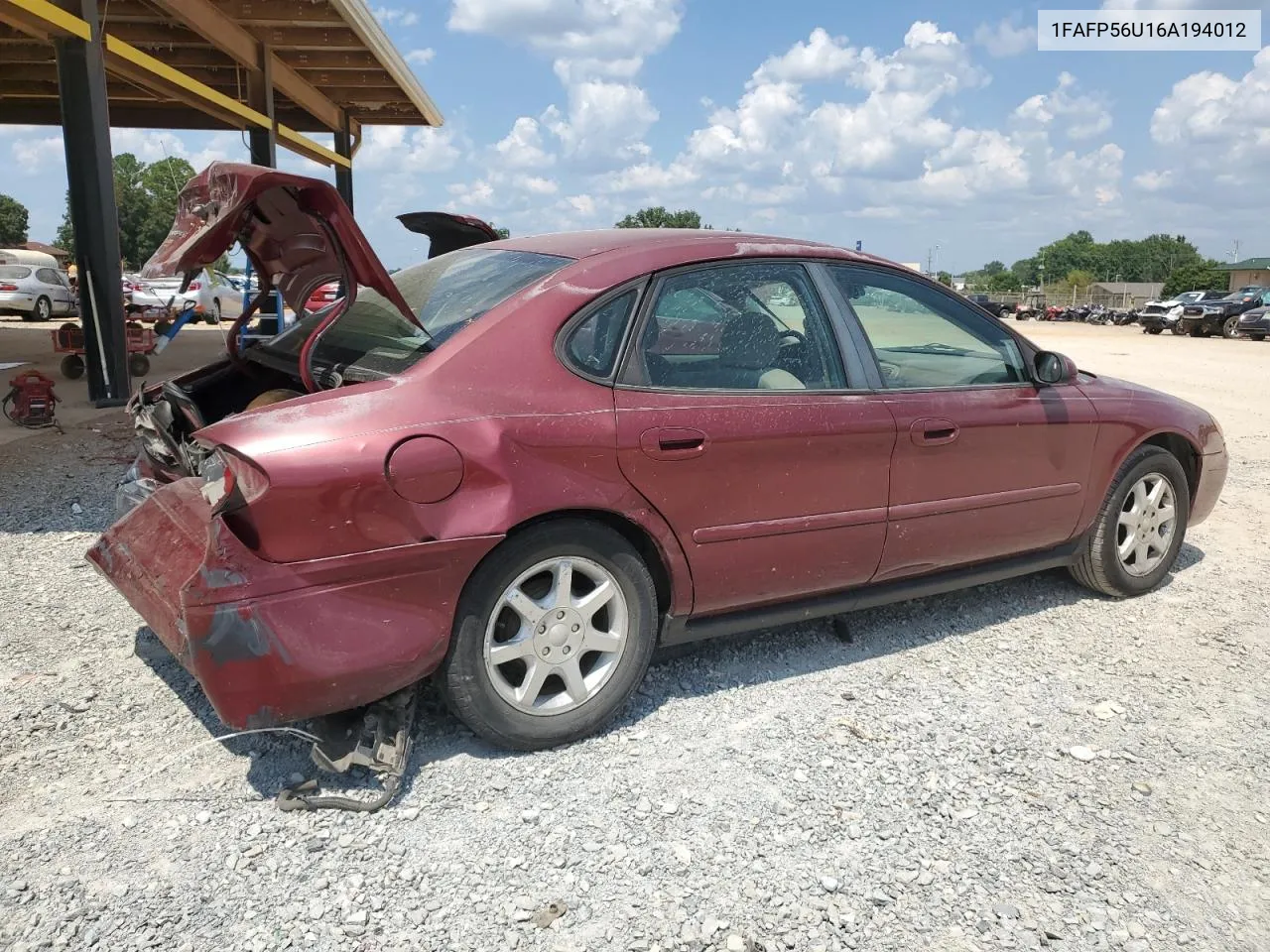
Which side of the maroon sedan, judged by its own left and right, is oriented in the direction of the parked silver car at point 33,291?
left

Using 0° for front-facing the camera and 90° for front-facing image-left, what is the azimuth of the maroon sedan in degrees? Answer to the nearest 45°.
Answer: approximately 225°

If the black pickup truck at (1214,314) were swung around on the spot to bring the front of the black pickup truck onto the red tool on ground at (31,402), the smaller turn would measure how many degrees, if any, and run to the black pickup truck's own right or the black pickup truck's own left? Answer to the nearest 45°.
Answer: approximately 45° to the black pickup truck's own left

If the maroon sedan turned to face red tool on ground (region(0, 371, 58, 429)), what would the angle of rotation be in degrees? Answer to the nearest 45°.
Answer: approximately 90° to its left

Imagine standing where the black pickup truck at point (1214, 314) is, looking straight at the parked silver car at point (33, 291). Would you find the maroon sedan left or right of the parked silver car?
left

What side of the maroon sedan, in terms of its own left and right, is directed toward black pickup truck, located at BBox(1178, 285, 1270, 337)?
front

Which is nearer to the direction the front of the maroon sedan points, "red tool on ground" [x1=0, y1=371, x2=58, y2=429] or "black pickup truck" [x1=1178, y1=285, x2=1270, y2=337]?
the black pickup truck

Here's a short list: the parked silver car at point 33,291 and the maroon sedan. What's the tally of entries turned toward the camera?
0

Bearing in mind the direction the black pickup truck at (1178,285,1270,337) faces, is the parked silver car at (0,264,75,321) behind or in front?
in front
